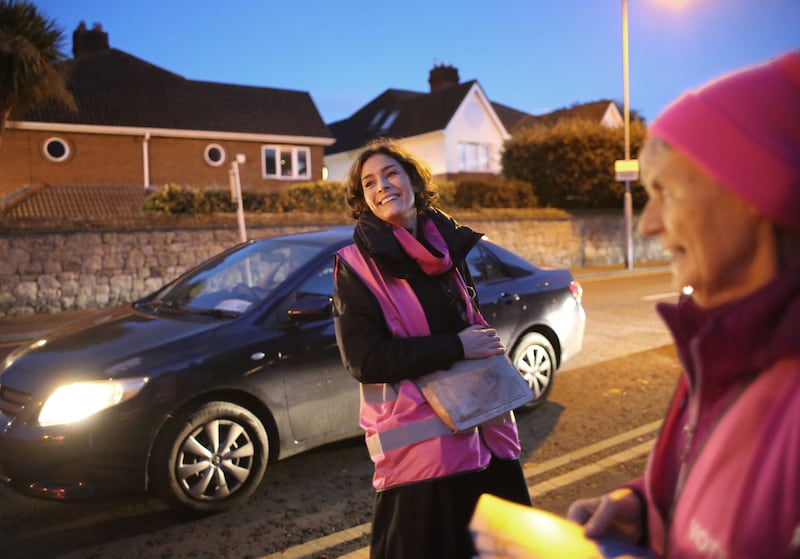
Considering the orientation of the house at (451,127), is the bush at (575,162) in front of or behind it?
in front

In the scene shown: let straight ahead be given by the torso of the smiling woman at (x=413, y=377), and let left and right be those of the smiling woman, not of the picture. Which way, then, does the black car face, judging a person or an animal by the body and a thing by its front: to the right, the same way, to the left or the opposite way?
to the right

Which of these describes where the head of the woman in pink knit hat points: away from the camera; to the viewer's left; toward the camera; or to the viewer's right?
to the viewer's left

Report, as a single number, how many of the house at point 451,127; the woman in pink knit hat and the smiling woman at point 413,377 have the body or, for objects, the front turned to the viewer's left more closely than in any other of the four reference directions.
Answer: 1

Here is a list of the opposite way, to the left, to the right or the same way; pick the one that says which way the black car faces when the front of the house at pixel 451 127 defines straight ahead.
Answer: to the right

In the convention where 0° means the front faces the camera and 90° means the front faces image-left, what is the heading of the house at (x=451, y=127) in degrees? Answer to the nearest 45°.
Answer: approximately 315°

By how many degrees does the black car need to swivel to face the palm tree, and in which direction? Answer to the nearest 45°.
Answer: approximately 135° to its right

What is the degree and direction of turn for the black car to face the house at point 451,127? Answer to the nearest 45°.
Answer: approximately 135° to its right

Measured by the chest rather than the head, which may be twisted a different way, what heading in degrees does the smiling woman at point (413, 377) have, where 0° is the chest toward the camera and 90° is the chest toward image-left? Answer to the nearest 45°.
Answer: approximately 315°

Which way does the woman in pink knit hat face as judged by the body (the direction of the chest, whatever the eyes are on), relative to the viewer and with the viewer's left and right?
facing to the left of the viewer

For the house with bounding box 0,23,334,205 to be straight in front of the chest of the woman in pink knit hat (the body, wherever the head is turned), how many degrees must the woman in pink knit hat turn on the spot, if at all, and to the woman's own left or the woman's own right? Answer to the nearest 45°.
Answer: approximately 45° to the woman's own right

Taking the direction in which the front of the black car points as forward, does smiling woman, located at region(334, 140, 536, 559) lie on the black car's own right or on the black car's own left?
on the black car's own left

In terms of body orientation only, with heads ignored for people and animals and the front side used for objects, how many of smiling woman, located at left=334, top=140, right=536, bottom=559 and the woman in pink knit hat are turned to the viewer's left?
1

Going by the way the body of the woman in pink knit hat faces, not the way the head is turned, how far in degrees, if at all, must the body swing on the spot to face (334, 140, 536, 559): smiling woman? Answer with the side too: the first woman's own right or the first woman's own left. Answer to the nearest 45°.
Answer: approximately 45° to the first woman's own right

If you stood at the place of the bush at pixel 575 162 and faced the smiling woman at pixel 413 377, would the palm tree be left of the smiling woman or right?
right

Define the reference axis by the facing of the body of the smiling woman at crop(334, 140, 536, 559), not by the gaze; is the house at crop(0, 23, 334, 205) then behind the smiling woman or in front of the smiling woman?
behind
